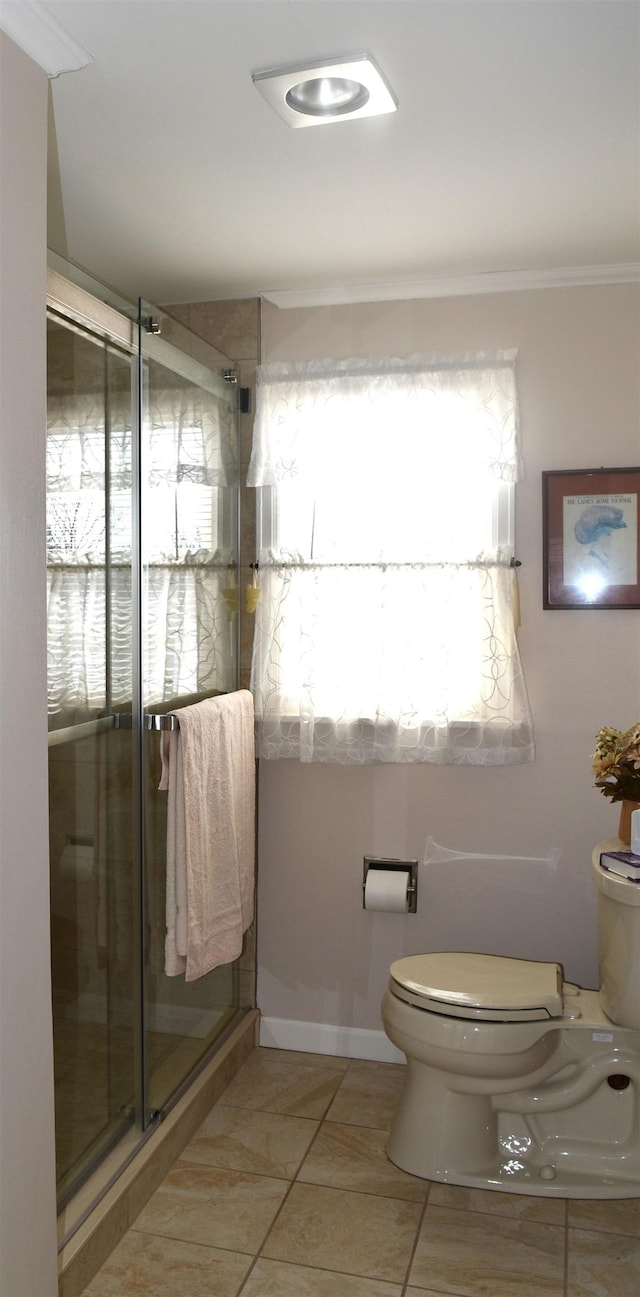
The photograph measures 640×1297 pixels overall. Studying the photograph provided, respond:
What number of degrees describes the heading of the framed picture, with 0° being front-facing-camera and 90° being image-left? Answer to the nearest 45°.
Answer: approximately 0°

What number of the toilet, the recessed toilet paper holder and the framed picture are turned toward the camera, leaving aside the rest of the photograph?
2

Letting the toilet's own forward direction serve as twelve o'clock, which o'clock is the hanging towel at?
The hanging towel is roughly at 12 o'clock from the toilet.

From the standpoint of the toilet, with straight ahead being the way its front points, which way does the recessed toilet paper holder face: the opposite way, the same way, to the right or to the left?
to the left

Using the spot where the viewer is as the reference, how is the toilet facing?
facing to the left of the viewer

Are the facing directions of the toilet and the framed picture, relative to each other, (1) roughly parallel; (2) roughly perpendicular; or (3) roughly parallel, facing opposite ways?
roughly perpendicular
